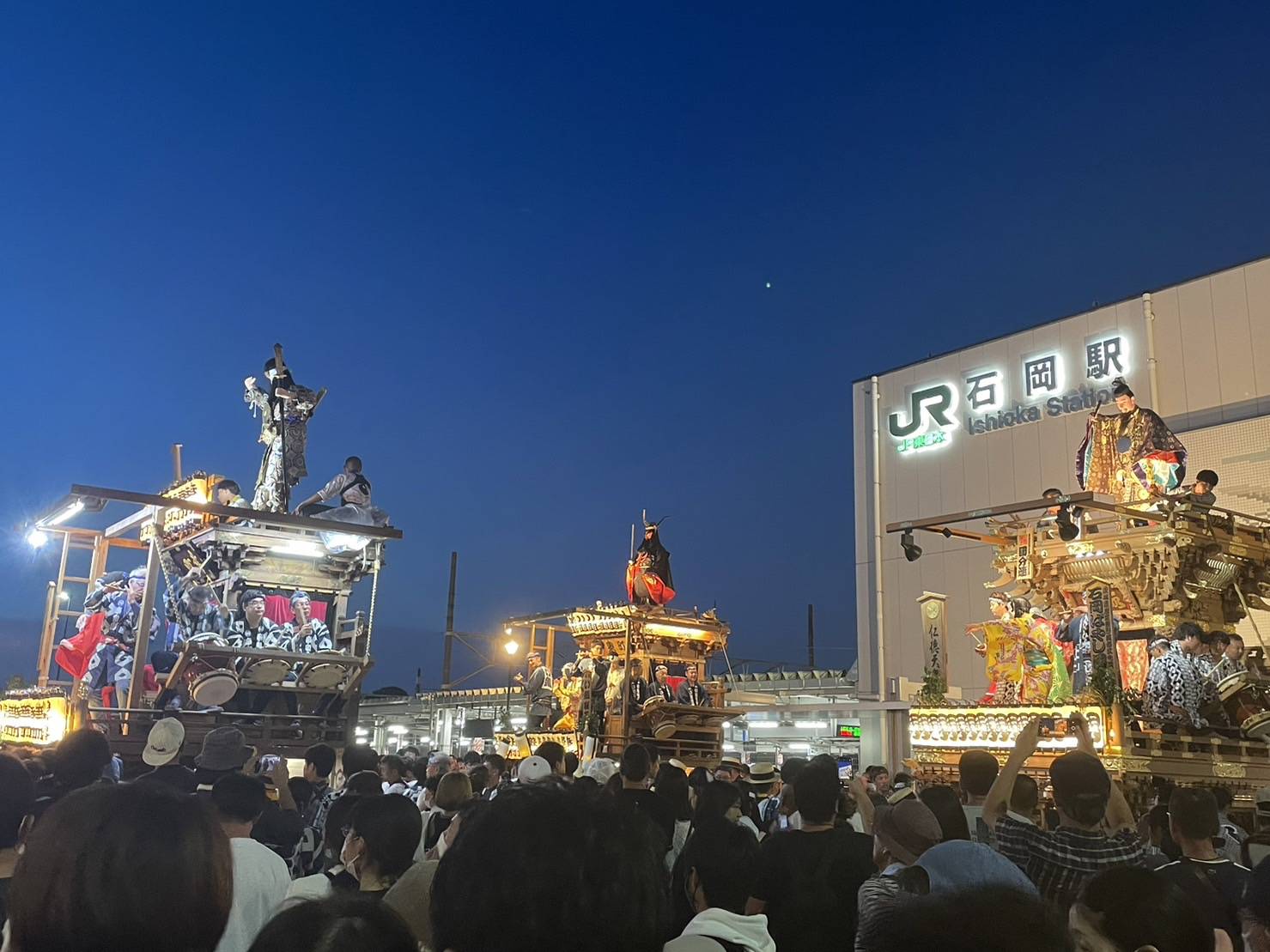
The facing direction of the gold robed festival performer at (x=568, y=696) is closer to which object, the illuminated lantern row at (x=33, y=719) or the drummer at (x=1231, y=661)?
the illuminated lantern row

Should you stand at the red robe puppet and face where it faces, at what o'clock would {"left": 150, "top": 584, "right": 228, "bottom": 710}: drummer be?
The drummer is roughly at 12 o'clock from the red robe puppet.

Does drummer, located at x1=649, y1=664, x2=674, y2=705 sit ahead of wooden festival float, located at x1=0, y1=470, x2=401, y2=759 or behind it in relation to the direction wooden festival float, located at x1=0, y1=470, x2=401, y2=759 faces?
behind

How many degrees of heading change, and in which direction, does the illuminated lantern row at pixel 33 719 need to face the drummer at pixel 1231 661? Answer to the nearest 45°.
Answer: approximately 90° to its left

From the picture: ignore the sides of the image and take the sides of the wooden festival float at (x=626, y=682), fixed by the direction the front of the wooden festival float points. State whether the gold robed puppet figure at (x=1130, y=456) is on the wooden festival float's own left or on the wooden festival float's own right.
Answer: on the wooden festival float's own left

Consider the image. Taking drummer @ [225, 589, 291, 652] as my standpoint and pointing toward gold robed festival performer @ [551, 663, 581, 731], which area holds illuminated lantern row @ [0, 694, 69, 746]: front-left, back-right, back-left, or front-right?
back-left

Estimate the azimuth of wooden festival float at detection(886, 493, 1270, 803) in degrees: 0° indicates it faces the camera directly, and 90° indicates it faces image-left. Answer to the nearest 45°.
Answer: approximately 45°

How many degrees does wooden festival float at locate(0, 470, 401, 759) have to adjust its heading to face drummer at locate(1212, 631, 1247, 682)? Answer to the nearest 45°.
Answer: approximately 90° to its left
